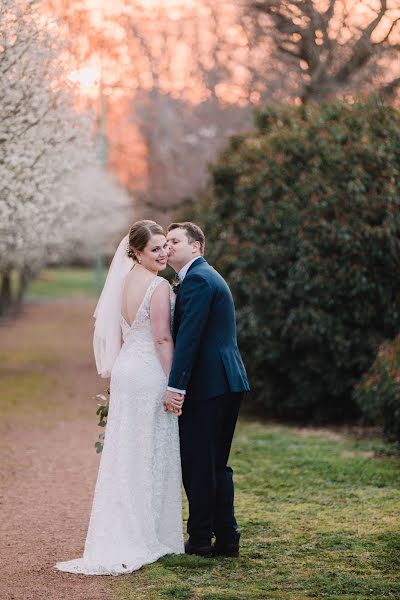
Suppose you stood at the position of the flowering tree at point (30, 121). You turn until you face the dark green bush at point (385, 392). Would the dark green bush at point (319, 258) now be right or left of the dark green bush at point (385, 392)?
left

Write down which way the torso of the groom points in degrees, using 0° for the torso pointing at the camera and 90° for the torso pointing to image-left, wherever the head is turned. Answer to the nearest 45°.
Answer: approximately 135°

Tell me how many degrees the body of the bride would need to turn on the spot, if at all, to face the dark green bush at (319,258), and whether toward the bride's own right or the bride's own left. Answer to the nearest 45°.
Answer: approximately 45° to the bride's own left

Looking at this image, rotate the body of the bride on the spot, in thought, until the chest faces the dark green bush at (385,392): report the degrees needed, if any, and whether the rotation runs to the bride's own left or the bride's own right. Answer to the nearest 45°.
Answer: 0° — they already face it

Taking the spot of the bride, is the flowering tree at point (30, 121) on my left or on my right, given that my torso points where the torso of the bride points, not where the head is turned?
on my left
